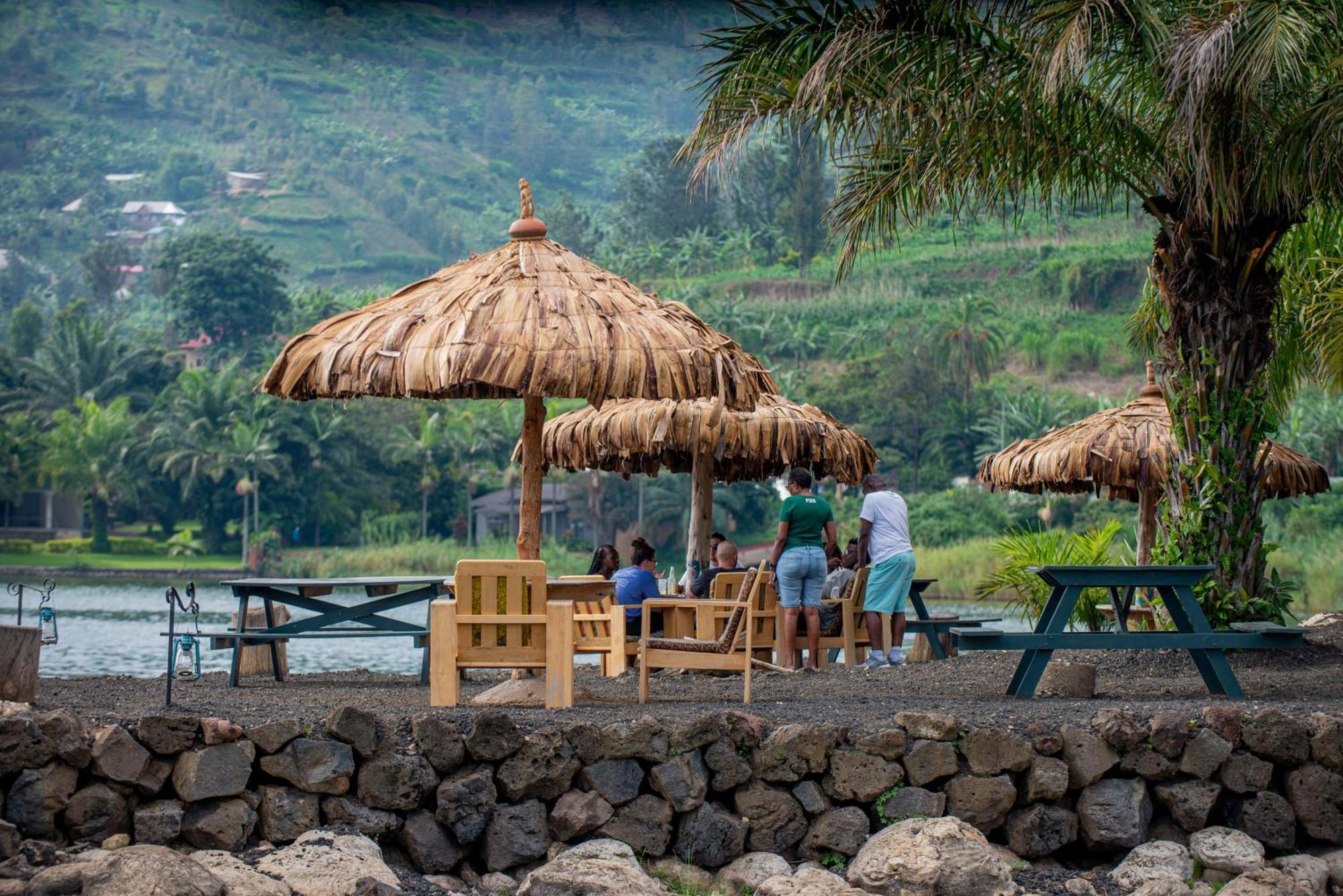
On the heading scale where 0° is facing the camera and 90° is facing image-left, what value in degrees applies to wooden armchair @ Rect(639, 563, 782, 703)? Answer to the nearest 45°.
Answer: approximately 90°

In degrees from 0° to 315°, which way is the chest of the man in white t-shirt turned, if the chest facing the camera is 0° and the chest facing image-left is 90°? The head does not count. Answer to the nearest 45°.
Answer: approximately 135°

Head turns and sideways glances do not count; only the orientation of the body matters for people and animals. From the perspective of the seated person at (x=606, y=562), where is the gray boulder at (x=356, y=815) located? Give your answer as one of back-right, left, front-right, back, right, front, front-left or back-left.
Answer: right

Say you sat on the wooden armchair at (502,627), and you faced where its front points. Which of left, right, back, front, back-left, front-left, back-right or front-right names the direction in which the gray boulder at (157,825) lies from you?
back-left

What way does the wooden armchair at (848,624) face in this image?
to the viewer's left

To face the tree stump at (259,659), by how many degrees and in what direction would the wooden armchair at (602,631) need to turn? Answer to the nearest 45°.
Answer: approximately 90° to its left

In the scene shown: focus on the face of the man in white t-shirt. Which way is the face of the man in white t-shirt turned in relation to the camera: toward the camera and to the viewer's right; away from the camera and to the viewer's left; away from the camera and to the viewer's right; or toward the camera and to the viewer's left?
away from the camera and to the viewer's left

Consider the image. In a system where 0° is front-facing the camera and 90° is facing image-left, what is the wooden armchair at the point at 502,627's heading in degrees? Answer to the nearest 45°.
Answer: approximately 180°

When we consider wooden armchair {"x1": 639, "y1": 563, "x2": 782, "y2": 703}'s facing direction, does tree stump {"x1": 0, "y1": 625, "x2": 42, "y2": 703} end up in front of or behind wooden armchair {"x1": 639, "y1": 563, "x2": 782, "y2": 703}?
in front

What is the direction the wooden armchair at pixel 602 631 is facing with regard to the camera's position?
facing away from the viewer and to the right of the viewer

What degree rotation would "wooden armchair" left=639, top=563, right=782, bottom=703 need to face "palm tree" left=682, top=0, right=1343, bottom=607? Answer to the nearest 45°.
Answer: approximately 135° to its right

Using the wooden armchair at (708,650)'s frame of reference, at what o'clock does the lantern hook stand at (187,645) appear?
The lantern hook stand is roughly at 1 o'clock from the wooden armchair.
